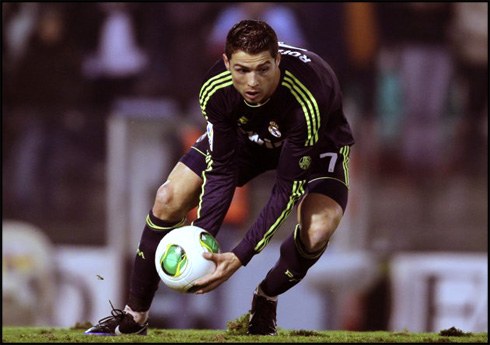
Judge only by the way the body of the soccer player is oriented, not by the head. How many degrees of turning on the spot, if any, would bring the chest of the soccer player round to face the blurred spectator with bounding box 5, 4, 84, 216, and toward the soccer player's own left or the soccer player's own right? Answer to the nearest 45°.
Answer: approximately 90° to the soccer player's own right

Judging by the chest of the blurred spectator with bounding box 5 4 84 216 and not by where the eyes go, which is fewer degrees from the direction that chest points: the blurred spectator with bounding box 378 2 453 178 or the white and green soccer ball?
the white and green soccer ball

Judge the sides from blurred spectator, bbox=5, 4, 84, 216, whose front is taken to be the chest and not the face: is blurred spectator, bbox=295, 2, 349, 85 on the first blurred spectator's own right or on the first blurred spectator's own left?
on the first blurred spectator's own left

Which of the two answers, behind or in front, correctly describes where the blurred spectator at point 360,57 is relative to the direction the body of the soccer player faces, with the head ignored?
behind

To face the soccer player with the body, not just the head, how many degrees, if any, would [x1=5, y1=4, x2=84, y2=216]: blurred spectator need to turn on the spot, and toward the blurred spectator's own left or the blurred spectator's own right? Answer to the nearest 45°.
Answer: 0° — they already face them

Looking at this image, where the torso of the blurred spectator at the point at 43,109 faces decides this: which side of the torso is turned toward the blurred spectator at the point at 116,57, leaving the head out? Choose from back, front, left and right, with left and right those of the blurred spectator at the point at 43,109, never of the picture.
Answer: left

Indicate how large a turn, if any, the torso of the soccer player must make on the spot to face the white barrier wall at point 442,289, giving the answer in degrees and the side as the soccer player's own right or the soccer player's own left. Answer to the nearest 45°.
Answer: approximately 180°

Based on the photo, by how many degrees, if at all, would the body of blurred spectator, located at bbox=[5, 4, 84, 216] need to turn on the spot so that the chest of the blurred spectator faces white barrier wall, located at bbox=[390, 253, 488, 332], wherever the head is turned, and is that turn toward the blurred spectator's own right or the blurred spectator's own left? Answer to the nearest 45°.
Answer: approximately 90° to the blurred spectator's own left

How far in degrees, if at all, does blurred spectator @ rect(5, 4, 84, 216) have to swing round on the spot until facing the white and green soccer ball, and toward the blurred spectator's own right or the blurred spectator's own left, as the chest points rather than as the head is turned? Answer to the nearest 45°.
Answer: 0° — they already face it

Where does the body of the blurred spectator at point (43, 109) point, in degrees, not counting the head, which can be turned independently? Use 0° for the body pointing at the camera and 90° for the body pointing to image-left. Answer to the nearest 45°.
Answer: approximately 0°

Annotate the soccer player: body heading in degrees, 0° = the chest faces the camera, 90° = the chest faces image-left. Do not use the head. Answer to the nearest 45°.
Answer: approximately 45°
